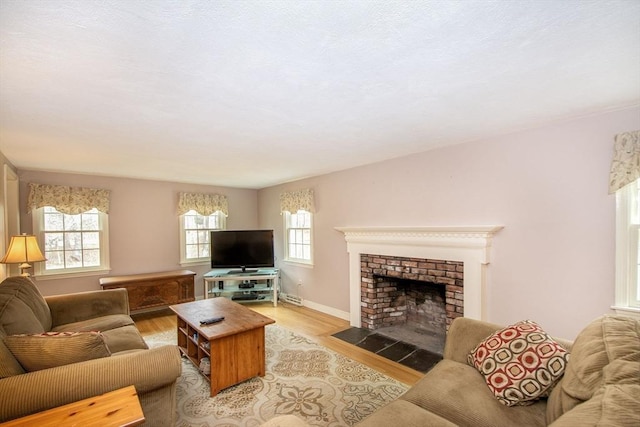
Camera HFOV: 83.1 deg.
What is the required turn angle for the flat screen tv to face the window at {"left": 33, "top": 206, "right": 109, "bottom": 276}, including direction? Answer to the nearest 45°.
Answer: approximately 90° to its right

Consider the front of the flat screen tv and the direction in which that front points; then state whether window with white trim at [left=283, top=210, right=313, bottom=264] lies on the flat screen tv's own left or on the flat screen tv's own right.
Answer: on the flat screen tv's own left

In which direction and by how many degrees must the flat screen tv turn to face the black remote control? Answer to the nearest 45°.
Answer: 0° — it already faces it

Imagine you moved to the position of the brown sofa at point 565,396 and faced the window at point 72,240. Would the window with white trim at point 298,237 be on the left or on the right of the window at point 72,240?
right

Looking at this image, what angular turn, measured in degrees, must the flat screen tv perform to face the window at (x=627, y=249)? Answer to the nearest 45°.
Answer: approximately 45° to its left

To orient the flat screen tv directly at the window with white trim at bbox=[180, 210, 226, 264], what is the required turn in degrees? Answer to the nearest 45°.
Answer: approximately 135° to its right

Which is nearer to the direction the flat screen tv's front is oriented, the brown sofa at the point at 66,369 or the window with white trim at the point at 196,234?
the brown sofa

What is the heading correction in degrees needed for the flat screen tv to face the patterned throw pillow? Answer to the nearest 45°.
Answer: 0° — it already faces it

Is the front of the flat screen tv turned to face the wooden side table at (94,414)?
yes

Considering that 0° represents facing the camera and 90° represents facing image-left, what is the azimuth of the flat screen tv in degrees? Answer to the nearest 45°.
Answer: approximately 0°
